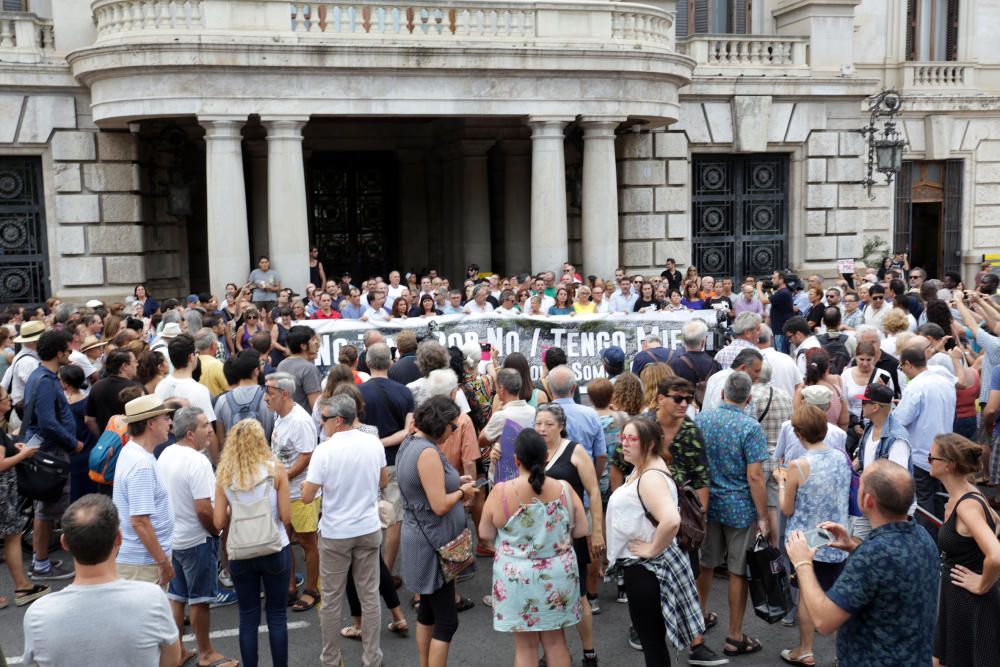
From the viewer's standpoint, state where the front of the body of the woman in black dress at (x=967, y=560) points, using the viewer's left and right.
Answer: facing to the left of the viewer

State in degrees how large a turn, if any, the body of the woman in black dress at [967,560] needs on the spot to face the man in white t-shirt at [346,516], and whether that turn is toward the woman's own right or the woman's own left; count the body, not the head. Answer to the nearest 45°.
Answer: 0° — they already face them

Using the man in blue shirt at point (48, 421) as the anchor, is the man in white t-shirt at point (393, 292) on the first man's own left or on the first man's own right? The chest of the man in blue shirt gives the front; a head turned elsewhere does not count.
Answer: on the first man's own left

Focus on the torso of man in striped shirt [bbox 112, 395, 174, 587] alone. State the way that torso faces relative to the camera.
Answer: to the viewer's right

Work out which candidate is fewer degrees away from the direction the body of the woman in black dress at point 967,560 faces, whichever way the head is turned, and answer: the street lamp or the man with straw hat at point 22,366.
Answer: the man with straw hat

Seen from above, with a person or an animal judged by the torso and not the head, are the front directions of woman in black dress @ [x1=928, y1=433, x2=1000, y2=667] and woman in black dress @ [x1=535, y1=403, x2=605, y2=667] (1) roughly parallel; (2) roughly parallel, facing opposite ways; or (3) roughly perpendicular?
roughly perpendicular

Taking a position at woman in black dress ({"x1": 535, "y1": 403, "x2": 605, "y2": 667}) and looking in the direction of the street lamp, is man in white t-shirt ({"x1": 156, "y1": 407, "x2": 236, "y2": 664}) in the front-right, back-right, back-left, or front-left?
back-left

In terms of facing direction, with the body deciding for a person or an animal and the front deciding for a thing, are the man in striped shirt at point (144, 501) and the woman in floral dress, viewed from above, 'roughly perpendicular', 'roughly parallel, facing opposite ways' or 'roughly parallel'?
roughly perpendicular

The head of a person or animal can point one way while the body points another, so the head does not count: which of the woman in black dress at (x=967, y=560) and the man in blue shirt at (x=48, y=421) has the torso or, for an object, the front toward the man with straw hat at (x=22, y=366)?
the woman in black dress

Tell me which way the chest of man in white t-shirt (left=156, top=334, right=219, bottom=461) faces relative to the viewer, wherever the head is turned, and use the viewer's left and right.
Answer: facing away from the viewer and to the right of the viewer

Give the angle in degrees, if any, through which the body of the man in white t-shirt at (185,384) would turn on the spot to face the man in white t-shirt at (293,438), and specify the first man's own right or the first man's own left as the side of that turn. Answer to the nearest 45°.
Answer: approximately 90° to the first man's own right

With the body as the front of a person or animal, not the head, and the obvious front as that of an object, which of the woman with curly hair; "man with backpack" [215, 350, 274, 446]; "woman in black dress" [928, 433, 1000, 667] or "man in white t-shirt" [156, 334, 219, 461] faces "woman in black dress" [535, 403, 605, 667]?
"woman in black dress" [928, 433, 1000, 667]

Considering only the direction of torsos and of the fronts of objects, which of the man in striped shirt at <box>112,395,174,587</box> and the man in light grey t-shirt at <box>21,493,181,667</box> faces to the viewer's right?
the man in striped shirt

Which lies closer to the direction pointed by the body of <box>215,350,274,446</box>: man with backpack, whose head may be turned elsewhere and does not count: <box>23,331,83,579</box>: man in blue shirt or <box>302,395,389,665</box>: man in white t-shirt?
the man in blue shirt

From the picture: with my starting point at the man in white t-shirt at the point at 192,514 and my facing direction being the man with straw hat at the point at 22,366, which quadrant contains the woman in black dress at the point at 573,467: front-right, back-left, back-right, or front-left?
back-right

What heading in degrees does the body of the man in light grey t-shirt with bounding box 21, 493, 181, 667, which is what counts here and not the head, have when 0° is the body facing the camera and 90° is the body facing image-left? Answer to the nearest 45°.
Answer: approximately 180°

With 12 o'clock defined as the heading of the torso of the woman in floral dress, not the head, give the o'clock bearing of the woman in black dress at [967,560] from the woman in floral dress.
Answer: The woman in black dress is roughly at 3 o'clock from the woman in floral dress.

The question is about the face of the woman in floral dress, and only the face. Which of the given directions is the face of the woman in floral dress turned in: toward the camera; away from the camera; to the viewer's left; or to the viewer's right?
away from the camera

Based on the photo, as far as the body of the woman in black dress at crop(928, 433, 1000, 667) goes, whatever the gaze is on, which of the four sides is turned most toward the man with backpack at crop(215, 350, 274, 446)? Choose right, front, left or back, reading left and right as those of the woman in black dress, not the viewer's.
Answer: front

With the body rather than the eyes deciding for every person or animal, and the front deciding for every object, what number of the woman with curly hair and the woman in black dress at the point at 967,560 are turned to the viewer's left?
1

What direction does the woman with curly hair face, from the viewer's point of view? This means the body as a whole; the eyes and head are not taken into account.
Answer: away from the camera

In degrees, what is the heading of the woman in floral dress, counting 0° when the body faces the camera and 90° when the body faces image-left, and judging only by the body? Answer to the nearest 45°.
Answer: approximately 180°

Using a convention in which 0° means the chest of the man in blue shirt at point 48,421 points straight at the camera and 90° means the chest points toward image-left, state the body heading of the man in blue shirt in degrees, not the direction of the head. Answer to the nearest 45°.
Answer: approximately 270°

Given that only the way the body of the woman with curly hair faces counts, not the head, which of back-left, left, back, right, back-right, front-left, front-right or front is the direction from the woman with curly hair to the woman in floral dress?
back-right
